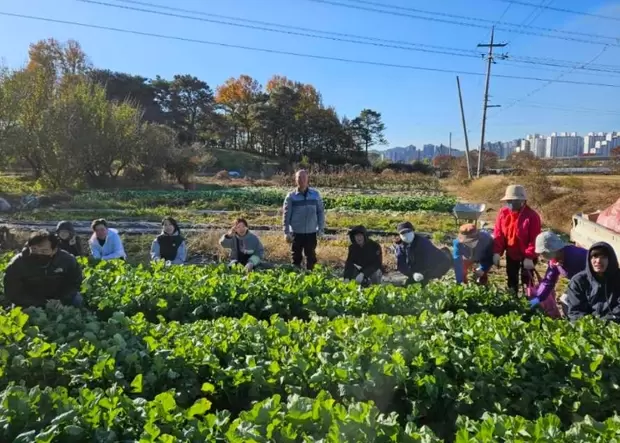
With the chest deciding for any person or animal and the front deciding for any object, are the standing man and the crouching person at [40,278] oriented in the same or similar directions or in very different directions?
same or similar directions

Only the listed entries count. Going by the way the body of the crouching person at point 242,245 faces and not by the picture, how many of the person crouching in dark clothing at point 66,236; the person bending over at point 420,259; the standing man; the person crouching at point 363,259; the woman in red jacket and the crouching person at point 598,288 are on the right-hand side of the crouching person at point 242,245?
1

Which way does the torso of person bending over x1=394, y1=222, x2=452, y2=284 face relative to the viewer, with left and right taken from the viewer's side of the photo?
facing the viewer and to the left of the viewer

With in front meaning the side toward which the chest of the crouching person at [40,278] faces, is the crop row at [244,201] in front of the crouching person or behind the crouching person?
behind

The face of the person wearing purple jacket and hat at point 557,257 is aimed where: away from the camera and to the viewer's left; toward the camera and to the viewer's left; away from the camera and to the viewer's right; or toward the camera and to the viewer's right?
toward the camera and to the viewer's left

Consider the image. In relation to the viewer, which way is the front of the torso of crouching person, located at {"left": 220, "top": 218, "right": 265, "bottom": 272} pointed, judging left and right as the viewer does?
facing the viewer

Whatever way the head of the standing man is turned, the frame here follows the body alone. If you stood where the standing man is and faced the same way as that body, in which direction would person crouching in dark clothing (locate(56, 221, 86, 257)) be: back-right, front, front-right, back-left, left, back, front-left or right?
right

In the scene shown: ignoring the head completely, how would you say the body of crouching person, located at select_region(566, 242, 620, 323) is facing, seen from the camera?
toward the camera

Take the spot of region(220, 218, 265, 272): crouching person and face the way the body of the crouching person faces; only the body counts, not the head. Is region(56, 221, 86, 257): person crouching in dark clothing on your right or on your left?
on your right

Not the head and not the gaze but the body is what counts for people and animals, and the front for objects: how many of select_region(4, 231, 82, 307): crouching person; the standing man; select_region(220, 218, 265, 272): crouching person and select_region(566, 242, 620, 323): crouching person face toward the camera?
4

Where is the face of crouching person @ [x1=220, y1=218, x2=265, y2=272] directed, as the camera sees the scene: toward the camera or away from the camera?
toward the camera

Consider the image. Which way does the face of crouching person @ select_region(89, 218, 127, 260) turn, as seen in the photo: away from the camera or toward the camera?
toward the camera

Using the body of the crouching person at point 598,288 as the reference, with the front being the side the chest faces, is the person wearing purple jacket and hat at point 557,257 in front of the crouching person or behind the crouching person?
behind

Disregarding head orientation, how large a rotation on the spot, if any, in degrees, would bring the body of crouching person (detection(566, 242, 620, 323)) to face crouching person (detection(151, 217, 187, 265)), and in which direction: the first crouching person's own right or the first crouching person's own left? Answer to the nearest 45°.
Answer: approximately 90° to the first crouching person's own right
